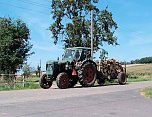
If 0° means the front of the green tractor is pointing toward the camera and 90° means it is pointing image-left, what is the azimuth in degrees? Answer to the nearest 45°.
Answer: approximately 45°
